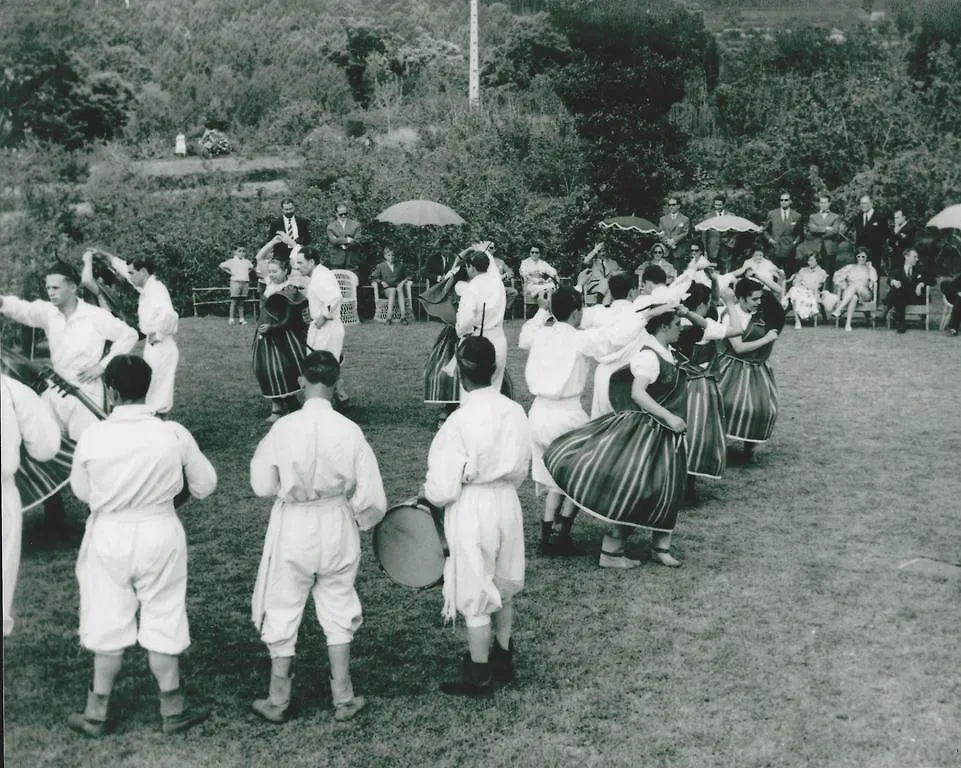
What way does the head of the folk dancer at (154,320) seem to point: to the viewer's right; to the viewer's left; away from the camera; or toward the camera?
to the viewer's left

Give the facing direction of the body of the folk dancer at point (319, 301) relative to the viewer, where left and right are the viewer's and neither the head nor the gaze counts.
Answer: facing to the left of the viewer

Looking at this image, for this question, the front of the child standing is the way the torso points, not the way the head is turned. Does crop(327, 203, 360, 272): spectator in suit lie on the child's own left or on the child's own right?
on the child's own left

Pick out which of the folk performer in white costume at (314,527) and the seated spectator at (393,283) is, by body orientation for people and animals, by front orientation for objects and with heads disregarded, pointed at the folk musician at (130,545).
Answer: the seated spectator

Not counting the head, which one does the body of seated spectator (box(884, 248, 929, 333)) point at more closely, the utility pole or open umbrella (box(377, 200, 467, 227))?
the open umbrella

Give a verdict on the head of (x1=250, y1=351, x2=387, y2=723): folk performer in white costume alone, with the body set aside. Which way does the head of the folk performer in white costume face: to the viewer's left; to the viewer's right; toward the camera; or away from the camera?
away from the camera

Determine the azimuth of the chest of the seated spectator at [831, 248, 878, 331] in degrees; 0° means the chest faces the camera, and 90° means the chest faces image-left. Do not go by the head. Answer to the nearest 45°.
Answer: approximately 45°

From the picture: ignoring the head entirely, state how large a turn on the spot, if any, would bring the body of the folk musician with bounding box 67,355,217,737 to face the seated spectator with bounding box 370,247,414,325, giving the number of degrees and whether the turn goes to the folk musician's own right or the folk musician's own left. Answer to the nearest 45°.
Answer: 0° — they already face them

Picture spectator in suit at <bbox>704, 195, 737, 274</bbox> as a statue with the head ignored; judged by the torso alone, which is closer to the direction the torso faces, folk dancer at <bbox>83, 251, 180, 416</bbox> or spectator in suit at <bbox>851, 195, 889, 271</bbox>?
the folk dancer

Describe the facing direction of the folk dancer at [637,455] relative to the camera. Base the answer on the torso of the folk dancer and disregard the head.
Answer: to the viewer's right
